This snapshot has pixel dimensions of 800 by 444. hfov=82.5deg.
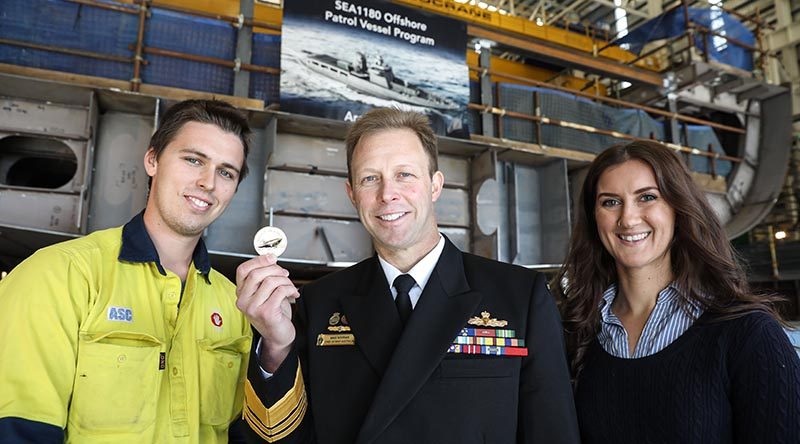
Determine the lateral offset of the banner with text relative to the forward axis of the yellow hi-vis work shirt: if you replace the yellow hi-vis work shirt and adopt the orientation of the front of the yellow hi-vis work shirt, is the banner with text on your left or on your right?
on your left

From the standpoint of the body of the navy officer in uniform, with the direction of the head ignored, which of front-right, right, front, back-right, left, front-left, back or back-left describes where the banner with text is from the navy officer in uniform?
back

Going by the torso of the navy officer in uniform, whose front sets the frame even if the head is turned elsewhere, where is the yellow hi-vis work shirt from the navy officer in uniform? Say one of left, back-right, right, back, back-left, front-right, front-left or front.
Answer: right

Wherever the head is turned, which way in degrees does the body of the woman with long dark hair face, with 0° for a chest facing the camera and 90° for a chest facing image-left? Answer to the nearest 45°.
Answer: approximately 45°

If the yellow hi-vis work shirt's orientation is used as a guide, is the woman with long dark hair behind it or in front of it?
in front

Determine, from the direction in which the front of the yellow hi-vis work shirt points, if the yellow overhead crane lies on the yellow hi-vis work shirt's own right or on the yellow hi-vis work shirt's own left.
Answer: on the yellow hi-vis work shirt's own left

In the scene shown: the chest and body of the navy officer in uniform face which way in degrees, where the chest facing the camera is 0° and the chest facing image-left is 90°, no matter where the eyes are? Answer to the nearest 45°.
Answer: approximately 0°

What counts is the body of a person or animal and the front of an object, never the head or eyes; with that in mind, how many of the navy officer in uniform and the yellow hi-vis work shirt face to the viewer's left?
0

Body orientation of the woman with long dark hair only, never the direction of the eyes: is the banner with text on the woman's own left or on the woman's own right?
on the woman's own right
